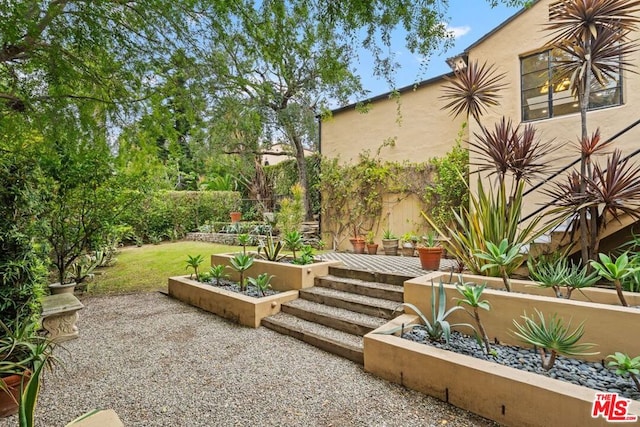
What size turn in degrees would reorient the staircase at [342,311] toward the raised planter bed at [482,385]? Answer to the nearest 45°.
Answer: approximately 90° to its left

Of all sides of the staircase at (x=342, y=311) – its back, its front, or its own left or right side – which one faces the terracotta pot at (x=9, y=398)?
front

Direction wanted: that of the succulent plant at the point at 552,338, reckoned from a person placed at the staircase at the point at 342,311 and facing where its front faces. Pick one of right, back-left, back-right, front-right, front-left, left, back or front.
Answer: left

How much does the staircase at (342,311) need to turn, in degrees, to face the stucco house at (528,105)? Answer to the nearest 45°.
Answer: approximately 180°

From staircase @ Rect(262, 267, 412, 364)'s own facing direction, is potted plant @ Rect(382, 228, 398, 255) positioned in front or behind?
behind

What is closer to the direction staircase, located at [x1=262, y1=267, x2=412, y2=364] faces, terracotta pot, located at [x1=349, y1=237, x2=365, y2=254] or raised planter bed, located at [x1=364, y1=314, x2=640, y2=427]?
the raised planter bed

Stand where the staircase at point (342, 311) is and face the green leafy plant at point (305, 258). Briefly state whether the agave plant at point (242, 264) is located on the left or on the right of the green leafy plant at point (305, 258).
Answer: left

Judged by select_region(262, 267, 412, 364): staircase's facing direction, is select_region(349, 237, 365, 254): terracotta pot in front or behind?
behind

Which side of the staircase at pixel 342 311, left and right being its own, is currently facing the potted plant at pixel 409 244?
back

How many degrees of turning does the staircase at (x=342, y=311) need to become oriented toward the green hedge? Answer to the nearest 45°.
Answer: approximately 90° to its right

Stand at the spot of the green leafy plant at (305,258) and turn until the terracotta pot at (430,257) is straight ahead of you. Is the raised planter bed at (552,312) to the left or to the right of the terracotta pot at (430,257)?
right

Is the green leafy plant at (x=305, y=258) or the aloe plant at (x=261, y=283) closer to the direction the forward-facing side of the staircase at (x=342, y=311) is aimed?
the aloe plant

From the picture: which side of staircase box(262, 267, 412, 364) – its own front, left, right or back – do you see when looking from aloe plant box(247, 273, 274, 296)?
right

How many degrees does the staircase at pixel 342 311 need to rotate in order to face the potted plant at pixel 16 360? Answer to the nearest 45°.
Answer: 0° — it already faces it

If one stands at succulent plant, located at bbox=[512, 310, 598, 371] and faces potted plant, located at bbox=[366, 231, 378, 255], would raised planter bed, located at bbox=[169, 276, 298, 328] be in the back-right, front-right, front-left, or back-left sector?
front-left

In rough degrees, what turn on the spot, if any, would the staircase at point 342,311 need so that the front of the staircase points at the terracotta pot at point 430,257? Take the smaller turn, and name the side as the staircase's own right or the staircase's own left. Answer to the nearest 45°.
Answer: approximately 180°

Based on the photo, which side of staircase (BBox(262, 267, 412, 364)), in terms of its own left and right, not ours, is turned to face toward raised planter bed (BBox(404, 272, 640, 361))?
left

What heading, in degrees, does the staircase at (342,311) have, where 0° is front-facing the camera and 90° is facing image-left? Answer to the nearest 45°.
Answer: approximately 45°
